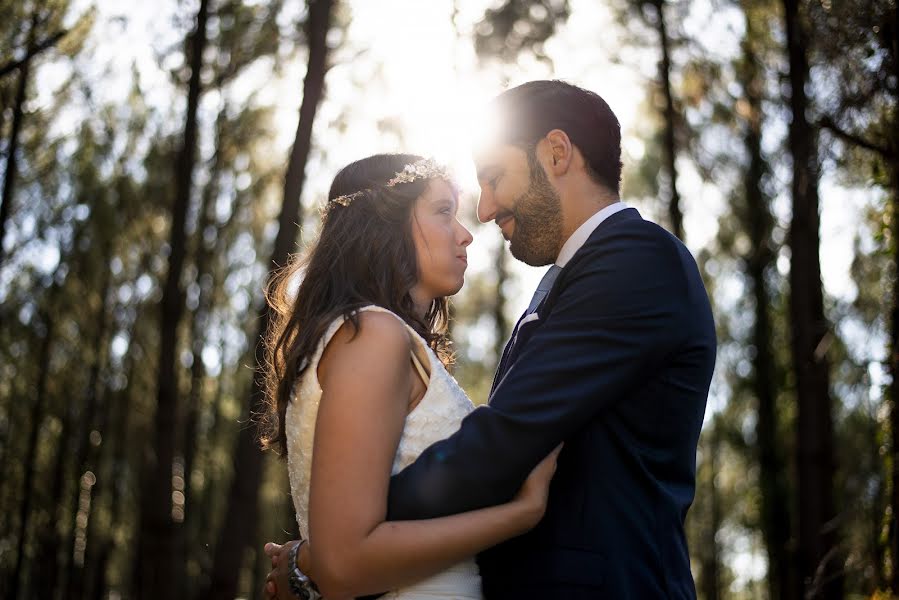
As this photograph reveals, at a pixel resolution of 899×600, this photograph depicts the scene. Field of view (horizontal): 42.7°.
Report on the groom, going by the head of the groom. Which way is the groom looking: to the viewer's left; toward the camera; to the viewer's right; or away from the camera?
to the viewer's left

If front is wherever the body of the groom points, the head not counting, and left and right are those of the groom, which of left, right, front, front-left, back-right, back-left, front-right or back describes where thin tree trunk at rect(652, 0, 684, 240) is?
right

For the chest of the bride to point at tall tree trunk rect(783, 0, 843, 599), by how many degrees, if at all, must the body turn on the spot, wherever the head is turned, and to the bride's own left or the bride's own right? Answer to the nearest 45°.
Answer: approximately 45° to the bride's own left

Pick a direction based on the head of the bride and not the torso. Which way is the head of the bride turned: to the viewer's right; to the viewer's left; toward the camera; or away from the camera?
to the viewer's right

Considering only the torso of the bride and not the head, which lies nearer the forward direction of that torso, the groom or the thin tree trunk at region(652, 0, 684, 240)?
the groom

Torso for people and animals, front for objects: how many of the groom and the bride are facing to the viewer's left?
1

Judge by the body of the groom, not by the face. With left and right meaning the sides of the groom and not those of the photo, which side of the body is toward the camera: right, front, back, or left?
left

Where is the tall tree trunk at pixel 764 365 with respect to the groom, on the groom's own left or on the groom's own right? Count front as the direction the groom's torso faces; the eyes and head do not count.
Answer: on the groom's own right

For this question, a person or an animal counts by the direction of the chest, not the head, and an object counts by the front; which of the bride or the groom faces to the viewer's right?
the bride

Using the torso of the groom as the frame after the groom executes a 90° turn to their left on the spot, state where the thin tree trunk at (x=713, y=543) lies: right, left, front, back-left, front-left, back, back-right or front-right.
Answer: back

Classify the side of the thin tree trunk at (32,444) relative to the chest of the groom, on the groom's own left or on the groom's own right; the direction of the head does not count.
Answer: on the groom's own right

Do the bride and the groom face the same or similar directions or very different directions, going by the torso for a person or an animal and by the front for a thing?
very different directions

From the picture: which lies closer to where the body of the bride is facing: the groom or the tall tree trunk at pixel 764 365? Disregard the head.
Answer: the groom

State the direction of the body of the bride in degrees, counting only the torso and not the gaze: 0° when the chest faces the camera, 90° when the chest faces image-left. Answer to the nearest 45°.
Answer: approximately 270°
